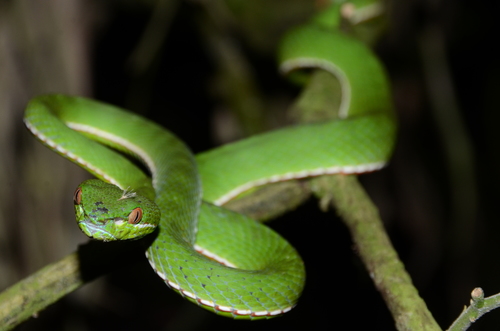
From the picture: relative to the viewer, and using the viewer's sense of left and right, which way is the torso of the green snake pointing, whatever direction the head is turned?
facing the viewer and to the left of the viewer
